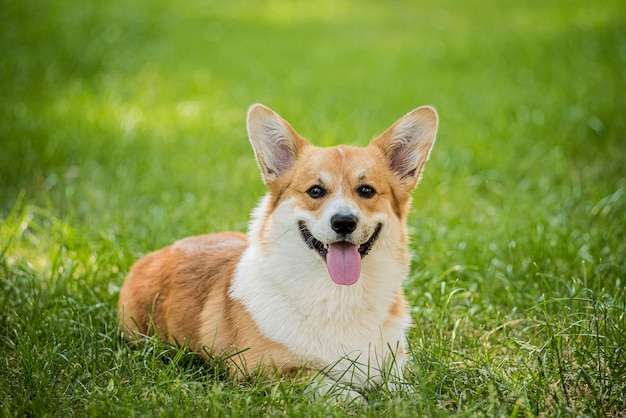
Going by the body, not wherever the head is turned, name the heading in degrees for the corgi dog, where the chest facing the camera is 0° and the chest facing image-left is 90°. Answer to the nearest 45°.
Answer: approximately 315°
